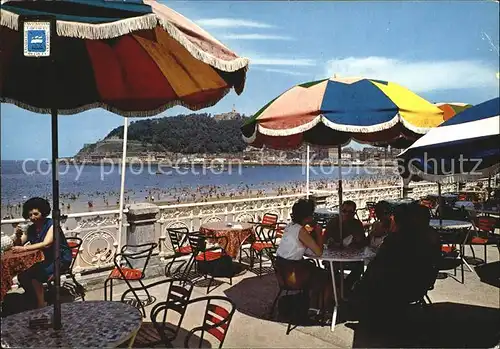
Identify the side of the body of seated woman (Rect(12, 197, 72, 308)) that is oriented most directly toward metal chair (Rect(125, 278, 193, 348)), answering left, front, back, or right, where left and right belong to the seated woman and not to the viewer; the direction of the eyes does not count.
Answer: left

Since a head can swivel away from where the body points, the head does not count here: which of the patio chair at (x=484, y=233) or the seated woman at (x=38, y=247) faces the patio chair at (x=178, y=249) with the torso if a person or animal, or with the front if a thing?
the patio chair at (x=484, y=233)

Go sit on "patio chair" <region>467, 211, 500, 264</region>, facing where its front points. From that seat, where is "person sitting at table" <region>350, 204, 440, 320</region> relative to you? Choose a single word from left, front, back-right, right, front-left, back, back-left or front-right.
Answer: front-left

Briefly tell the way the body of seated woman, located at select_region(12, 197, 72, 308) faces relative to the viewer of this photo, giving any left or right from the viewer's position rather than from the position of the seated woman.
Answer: facing the viewer and to the left of the viewer

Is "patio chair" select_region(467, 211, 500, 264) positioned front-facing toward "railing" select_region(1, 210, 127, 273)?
yes

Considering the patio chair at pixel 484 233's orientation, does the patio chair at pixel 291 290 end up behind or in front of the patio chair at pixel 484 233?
in front

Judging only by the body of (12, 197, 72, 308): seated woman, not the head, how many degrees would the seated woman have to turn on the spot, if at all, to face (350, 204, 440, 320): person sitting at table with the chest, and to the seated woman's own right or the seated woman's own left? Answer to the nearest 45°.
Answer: approximately 90° to the seated woman's own left

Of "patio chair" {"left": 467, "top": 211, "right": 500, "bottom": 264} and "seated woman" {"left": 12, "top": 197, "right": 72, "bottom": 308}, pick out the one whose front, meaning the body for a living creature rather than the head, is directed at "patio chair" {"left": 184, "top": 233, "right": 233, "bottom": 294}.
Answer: "patio chair" {"left": 467, "top": 211, "right": 500, "bottom": 264}

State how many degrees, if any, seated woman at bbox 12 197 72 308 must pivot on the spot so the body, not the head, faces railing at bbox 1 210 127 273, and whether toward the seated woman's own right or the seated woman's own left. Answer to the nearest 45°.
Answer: approximately 180°

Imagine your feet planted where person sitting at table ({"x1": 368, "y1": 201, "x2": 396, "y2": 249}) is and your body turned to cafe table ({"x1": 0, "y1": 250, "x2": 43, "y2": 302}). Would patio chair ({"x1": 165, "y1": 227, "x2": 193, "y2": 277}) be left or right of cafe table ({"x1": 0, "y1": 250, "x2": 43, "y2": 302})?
right

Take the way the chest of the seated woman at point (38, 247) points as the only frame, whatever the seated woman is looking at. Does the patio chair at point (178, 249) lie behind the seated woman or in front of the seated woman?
behind

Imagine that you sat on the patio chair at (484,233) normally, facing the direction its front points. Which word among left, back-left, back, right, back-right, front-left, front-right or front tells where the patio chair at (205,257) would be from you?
front

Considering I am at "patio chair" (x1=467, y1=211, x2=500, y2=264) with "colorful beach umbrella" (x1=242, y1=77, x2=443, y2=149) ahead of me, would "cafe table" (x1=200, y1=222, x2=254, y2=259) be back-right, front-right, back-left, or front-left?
front-right

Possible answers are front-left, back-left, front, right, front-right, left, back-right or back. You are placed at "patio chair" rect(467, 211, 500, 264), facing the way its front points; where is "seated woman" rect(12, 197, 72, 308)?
front
